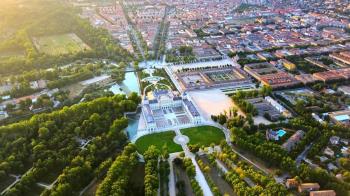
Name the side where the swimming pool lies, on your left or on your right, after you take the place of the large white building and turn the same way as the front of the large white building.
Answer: on your left

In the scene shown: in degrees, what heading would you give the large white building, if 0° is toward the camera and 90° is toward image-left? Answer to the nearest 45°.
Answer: approximately 0°
